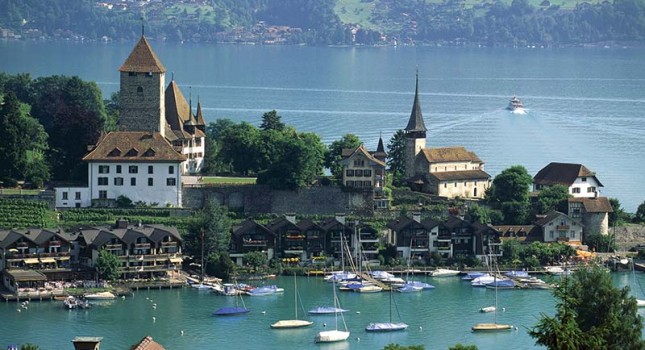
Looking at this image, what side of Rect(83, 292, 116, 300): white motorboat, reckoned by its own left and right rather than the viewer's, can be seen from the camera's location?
left

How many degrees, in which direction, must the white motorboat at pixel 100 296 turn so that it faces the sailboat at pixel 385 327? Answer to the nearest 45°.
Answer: approximately 135° to its left

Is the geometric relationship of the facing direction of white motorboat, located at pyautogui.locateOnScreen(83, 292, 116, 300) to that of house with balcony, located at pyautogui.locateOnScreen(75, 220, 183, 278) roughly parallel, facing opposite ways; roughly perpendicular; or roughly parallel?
roughly perpendicular

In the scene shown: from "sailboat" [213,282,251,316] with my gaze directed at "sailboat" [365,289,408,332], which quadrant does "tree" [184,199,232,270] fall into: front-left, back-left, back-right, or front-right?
back-left
